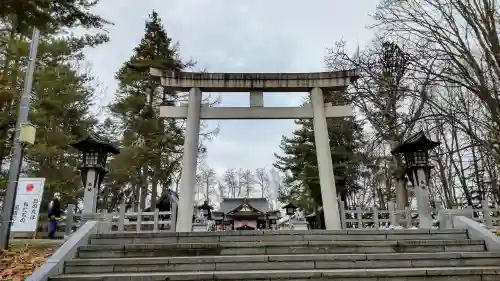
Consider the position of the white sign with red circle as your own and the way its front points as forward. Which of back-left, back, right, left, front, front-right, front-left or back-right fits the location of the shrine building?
back-left

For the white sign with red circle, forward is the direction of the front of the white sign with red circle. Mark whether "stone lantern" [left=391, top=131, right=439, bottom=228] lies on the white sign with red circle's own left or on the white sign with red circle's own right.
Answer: on the white sign with red circle's own left

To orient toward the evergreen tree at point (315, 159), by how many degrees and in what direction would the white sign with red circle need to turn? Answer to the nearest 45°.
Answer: approximately 90° to its left

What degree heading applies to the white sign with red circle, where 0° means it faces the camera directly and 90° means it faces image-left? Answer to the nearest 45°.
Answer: approximately 0°

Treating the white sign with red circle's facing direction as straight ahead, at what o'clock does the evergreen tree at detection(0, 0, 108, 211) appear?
The evergreen tree is roughly at 6 o'clock from the white sign with red circle.

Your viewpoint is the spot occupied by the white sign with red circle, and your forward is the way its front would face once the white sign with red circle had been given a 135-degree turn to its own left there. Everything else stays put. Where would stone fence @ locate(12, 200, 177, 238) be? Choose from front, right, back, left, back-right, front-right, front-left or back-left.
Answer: front

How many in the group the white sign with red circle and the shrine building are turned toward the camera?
2

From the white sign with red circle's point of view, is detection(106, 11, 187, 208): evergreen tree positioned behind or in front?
behind

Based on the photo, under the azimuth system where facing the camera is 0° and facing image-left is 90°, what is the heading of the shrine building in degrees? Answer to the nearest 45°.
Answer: approximately 0°

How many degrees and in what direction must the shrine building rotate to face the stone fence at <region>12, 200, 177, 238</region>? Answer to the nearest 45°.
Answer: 0° — it already faces it

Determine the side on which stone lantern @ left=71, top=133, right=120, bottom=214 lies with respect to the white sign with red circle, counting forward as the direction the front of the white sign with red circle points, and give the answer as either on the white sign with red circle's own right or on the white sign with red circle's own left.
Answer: on the white sign with red circle's own left

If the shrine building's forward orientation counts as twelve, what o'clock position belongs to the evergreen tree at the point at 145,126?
The evergreen tree is roughly at 1 o'clock from the shrine building.
